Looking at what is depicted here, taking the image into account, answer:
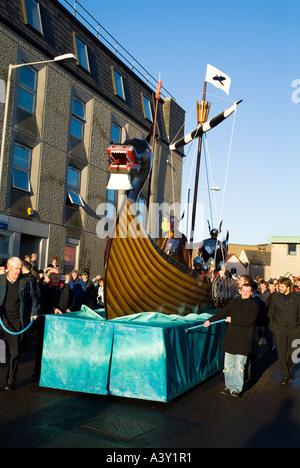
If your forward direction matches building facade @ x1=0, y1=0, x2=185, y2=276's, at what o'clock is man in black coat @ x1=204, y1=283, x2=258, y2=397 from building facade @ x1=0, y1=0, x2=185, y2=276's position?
The man in black coat is roughly at 1 o'clock from the building facade.

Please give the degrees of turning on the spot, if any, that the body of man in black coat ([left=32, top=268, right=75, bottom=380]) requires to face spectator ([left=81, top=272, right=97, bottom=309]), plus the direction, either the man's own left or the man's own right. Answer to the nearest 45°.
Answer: approximately 180°

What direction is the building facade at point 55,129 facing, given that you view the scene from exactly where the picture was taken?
facing the viewer and to the right of the viewer

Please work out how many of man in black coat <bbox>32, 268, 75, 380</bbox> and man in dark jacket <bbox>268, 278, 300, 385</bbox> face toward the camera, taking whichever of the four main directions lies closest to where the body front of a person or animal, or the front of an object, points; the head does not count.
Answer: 2

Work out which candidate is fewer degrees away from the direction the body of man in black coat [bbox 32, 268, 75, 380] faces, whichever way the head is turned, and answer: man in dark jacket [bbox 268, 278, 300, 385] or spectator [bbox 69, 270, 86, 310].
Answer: the man in dark jacket

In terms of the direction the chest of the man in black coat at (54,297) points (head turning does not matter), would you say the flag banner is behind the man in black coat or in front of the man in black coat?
behind

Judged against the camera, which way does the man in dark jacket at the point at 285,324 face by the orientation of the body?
toward the camera

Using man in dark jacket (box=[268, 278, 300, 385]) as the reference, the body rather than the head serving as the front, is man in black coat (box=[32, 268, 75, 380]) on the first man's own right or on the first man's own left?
on the first man's own right

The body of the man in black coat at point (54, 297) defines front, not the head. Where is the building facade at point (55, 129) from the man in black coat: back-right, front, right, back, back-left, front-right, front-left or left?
back

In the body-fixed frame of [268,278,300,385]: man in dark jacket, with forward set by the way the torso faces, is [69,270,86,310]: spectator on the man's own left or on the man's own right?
on the man's own right

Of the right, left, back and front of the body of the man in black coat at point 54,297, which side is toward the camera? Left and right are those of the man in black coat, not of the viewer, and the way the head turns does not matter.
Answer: front

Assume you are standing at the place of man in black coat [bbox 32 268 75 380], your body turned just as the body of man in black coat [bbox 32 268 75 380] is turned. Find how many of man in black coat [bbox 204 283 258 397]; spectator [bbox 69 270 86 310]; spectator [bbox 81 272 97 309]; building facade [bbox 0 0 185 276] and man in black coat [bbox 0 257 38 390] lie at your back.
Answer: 3

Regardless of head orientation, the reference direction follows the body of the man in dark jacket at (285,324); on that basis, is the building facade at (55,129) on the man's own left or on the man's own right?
on the man's own right

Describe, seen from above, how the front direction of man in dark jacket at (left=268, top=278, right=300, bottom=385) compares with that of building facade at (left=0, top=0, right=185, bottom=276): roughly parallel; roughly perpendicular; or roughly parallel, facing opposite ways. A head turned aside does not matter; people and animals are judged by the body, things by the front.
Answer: roughly perpendicular

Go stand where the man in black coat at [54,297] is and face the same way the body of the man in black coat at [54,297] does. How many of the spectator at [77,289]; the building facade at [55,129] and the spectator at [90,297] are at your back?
3
